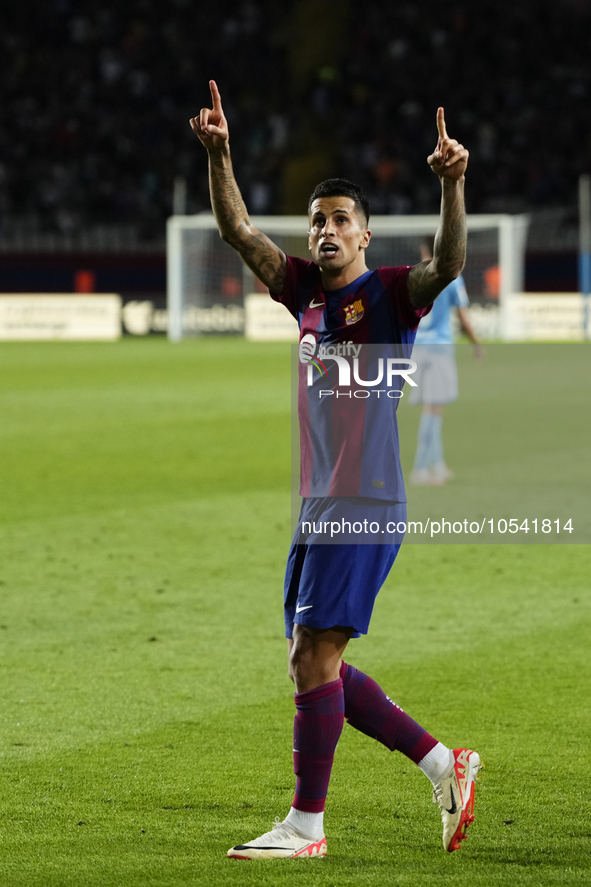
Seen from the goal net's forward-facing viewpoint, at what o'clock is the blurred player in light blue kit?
The blurred player in light blue kit is roughly at 12 o'clock from the goal net.

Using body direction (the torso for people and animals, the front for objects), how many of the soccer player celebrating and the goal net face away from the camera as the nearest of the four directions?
0

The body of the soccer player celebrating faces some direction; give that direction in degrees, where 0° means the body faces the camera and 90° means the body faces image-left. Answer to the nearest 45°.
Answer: approximately 45°

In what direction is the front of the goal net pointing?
toward the camera

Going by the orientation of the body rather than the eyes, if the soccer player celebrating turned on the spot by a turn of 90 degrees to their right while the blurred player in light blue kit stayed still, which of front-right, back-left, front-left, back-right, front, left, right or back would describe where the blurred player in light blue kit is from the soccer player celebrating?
front-right

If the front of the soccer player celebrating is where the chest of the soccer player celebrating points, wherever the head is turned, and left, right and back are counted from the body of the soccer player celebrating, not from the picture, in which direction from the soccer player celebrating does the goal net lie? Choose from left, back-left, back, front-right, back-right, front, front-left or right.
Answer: back-right

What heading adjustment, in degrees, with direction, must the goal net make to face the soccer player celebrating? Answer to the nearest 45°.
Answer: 0° — it already faces them
